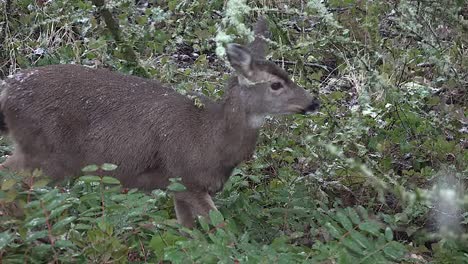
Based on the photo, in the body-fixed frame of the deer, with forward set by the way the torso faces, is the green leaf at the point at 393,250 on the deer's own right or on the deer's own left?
on the deer's own right

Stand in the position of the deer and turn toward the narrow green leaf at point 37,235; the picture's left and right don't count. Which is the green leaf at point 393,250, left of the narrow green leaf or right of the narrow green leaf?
left

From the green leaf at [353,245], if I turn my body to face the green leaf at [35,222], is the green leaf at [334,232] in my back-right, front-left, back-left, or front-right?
front-right

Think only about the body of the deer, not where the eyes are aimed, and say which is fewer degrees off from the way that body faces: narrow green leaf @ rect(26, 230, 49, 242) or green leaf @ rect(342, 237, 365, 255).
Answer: the green leaf

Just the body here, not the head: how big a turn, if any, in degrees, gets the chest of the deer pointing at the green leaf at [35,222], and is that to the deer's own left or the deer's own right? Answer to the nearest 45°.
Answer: approximately 90° to the deer's own right

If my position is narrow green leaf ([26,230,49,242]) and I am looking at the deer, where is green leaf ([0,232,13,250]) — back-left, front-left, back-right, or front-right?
back-left

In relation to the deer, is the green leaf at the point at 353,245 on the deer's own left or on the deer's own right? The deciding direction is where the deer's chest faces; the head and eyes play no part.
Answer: on the deer's own right

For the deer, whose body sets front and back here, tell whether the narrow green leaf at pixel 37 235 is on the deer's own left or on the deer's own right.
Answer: on the deer's own right

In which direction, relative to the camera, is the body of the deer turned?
to the viewer's right
